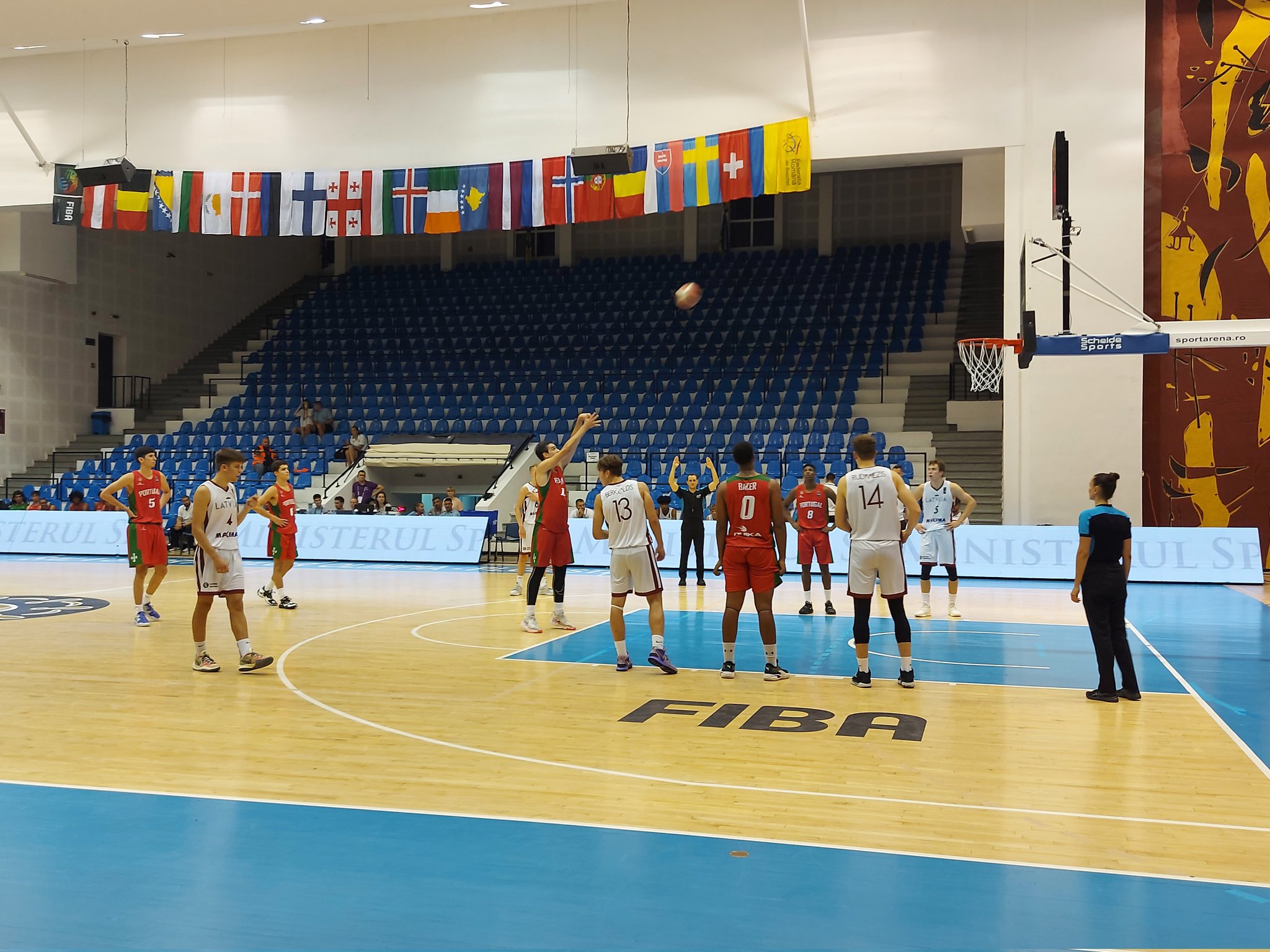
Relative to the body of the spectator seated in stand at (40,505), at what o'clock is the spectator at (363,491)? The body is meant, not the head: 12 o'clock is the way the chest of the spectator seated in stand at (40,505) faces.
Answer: the spectator at (363,491) is roughly at 10 o'clock from the spectator seated in stand at (40,505).

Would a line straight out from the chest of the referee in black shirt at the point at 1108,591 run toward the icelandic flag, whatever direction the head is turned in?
yes

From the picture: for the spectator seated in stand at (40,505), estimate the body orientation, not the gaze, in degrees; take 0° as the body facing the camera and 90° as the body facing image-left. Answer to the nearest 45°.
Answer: approximately 0°

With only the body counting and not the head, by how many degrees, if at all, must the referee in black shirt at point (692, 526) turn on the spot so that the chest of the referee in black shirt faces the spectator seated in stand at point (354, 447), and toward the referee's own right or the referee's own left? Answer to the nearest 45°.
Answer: approximately 135° to the referee's own right

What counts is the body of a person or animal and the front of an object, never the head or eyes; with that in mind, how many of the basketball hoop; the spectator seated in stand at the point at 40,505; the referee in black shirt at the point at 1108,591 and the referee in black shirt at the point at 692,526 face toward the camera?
2

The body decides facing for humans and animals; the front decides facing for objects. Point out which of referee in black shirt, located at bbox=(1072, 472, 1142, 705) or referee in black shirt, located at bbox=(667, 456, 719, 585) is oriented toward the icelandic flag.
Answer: referee in black shirt, located at bbox=(1072, 472, 1142, 705)

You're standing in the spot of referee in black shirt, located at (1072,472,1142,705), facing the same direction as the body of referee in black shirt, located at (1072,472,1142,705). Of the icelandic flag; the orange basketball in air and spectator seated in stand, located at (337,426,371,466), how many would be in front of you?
3

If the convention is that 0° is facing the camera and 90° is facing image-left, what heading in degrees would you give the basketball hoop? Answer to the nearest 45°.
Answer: approximately 90°

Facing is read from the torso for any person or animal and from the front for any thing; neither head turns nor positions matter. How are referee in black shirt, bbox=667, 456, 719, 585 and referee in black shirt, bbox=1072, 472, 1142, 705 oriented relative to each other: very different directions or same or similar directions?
very different directions
